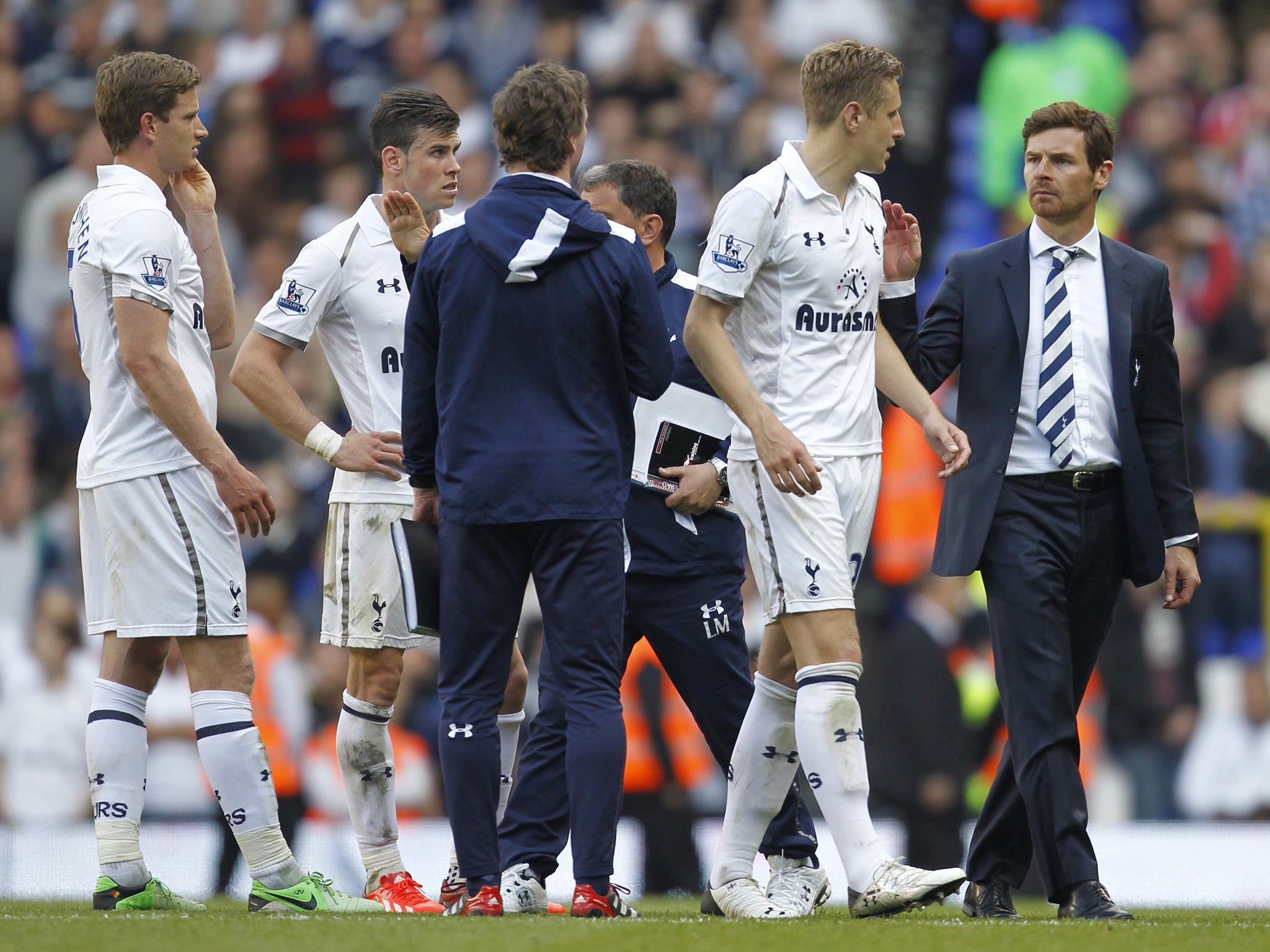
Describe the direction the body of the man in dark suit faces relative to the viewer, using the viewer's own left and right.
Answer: facing the viewer

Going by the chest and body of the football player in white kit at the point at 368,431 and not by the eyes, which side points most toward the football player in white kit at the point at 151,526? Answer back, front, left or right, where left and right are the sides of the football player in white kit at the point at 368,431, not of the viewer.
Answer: right

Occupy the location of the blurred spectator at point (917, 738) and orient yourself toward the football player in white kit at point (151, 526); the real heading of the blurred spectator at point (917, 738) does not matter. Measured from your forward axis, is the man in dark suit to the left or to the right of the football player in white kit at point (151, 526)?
left

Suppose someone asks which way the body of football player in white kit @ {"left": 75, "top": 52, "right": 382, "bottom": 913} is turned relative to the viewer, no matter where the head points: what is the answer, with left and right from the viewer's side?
facing to the right of the viewer

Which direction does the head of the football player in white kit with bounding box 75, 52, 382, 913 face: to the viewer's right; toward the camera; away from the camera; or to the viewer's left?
to the viewer's right

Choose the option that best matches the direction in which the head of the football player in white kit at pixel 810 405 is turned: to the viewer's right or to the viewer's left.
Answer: to the viewer's right

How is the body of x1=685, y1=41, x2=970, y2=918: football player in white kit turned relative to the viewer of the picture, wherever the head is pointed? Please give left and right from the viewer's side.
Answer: facing the viewer and to the right of the viewer

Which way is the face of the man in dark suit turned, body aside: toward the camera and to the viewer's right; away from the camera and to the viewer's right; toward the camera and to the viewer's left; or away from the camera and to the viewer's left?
toward the camera and to the viewer's left

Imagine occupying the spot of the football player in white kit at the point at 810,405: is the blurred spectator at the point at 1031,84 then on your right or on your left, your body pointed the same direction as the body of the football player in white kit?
on your left

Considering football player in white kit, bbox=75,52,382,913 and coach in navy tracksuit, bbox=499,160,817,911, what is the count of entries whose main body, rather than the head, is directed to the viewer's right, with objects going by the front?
1

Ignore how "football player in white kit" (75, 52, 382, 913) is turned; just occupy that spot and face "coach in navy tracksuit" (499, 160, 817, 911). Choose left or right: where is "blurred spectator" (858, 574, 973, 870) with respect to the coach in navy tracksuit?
left

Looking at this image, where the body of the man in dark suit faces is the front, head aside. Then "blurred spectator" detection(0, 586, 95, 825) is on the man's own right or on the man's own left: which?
on the man's own right

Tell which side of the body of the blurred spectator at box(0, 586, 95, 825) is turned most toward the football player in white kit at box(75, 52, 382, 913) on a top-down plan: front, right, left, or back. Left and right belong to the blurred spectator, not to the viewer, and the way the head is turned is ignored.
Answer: front
